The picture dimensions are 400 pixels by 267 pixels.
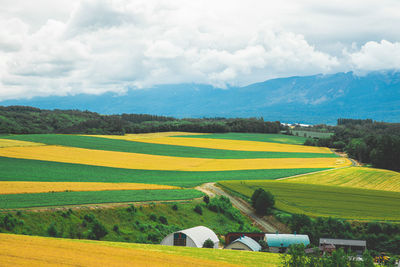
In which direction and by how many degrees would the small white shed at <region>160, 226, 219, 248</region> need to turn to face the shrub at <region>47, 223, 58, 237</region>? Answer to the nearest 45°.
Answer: approximately 45° to its right

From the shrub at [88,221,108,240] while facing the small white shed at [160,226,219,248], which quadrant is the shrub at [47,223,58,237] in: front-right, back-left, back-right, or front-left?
back-right

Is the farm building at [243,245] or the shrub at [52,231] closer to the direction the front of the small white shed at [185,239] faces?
the shrub

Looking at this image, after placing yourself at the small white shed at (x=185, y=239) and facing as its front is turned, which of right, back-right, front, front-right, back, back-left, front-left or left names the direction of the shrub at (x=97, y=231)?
front-right

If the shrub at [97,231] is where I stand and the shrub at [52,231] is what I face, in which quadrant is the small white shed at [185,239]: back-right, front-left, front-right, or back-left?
back-left

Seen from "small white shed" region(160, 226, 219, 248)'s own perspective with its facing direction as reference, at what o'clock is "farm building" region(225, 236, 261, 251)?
The farm building is roughly at 7 o'clock from the small white shed.

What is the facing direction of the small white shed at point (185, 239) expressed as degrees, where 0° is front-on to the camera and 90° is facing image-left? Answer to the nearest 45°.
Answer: approximately 45°
